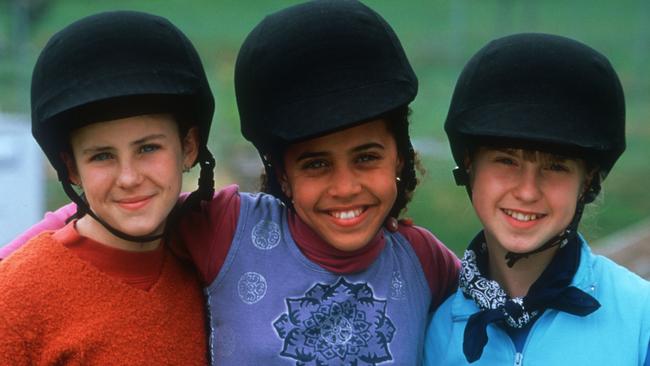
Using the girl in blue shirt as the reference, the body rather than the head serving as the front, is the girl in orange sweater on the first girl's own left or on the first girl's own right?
on the first girl's own right

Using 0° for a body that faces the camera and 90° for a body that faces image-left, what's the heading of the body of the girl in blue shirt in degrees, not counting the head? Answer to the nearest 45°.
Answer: approximately 0°
